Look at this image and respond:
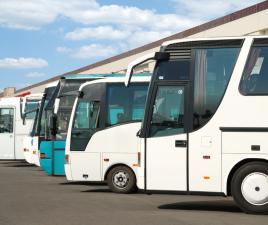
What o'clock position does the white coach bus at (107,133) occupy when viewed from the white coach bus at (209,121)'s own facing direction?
the white coach bus at (107,133) is roughly at 2 o'clock from the white coach bus at (209,121).

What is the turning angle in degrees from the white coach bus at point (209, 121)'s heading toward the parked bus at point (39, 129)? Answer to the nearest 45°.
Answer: approximately 45° to its right

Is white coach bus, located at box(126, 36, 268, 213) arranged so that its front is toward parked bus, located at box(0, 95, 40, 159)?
no

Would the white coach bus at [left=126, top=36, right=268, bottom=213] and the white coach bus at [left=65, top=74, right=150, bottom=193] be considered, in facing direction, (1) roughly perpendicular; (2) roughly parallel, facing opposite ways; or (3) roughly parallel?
roughly parallel

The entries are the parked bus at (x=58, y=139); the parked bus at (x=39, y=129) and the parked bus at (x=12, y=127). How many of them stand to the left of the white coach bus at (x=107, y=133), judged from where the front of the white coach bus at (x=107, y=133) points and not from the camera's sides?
0

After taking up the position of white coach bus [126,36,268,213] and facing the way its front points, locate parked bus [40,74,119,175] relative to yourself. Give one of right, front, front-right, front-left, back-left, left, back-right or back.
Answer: front-right

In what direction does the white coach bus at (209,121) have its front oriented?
to the viewer's left

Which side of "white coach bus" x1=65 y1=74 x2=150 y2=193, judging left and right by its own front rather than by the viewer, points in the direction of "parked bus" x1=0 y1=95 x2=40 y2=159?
right

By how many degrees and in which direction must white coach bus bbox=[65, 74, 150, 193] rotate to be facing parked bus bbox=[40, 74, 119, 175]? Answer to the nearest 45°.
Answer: approximately 45° to its right

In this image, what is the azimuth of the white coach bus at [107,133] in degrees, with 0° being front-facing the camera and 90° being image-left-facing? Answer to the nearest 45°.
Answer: approximately 90°
